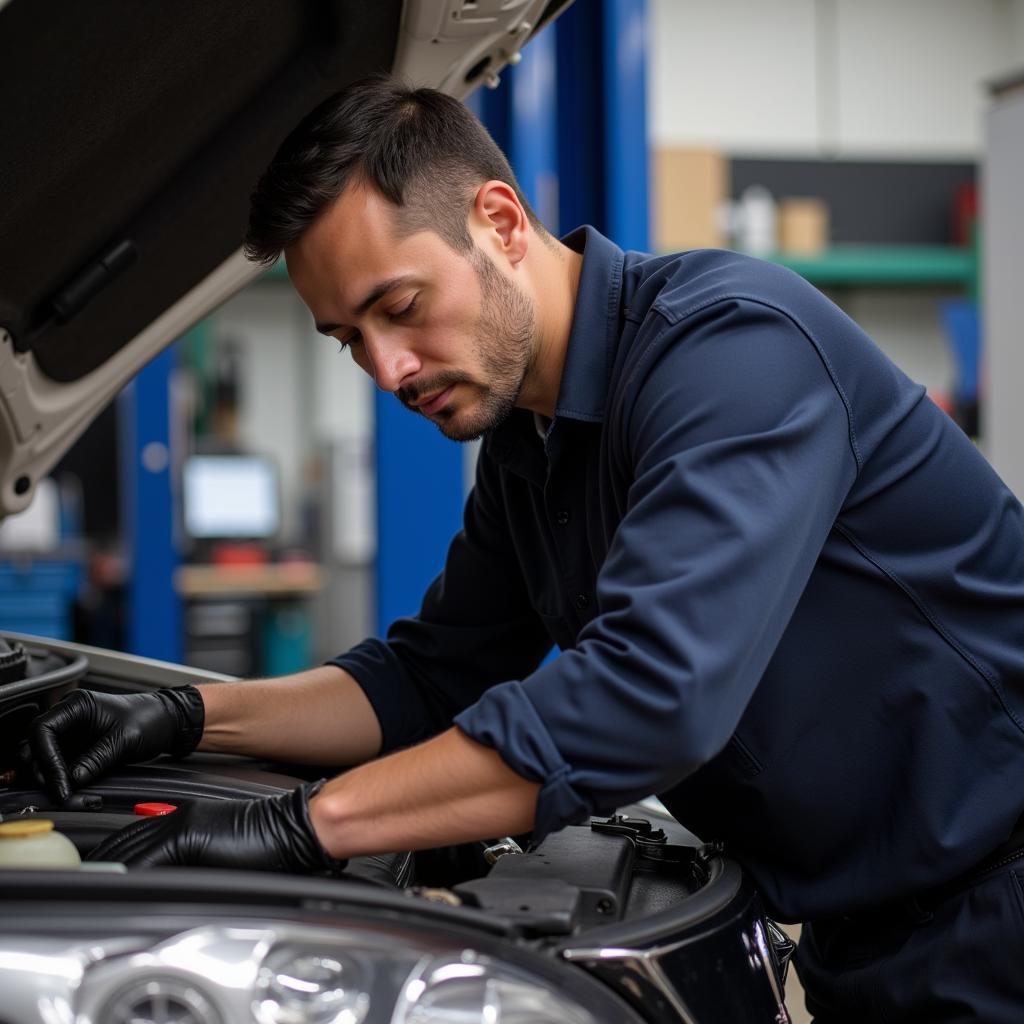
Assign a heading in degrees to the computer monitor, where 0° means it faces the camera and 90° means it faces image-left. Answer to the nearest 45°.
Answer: approximately 0°

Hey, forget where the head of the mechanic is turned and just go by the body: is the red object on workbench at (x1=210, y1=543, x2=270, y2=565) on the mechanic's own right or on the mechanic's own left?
on the mechanic's own right

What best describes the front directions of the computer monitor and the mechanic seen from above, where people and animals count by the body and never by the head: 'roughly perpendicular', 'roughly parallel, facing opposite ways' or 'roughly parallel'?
roughly perpendicular

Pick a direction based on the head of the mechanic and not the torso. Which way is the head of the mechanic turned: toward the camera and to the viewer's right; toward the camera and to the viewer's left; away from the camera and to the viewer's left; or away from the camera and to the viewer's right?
toward the camera and to the viewer's left

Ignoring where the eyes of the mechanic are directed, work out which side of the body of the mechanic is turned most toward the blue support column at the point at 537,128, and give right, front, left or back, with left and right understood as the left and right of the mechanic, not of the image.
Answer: right

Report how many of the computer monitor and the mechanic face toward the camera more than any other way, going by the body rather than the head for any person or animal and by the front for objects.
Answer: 1

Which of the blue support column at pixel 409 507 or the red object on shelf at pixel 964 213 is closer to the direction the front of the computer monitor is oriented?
the blue support column

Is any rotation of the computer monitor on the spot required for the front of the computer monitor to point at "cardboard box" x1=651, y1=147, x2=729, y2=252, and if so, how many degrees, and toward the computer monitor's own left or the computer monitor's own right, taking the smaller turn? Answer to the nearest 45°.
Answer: approximately 90° to the computer monitor's own left

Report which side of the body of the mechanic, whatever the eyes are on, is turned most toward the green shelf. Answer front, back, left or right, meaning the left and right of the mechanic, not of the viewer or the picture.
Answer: right

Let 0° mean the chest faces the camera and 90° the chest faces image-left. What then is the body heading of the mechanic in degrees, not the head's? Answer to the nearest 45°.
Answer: approximately 90°

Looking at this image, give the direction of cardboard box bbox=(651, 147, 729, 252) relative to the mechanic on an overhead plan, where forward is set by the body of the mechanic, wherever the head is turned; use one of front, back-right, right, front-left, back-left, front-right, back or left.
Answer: right
